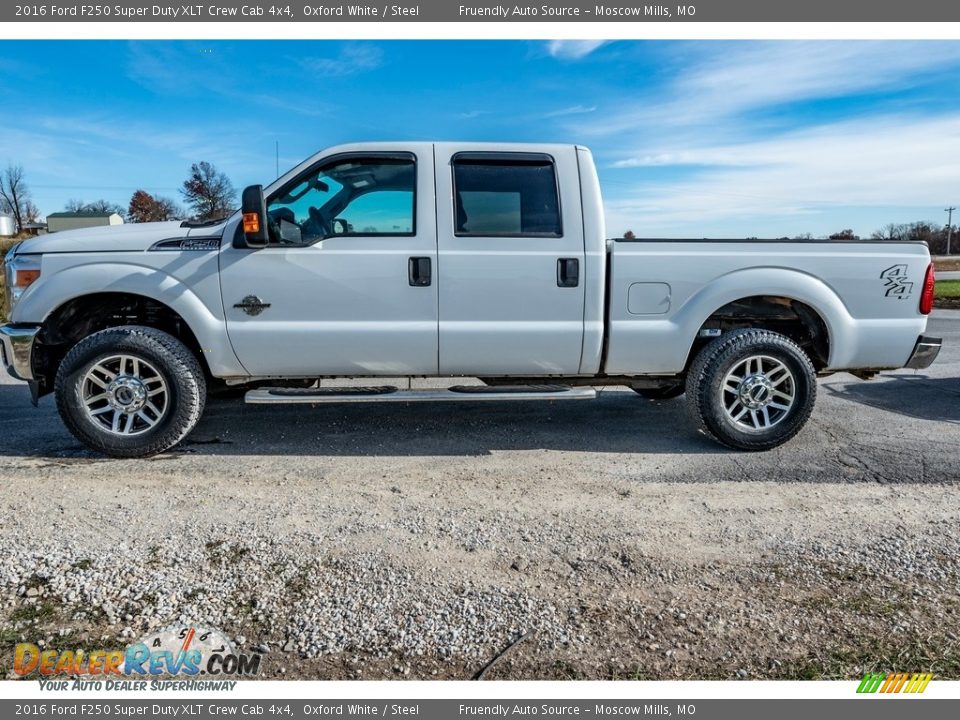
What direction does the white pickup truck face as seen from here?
to the viewer's left
